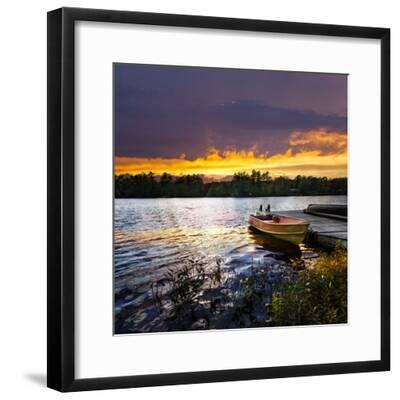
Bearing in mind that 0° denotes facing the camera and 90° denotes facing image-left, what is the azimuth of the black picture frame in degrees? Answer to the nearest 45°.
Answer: approximately 315°
